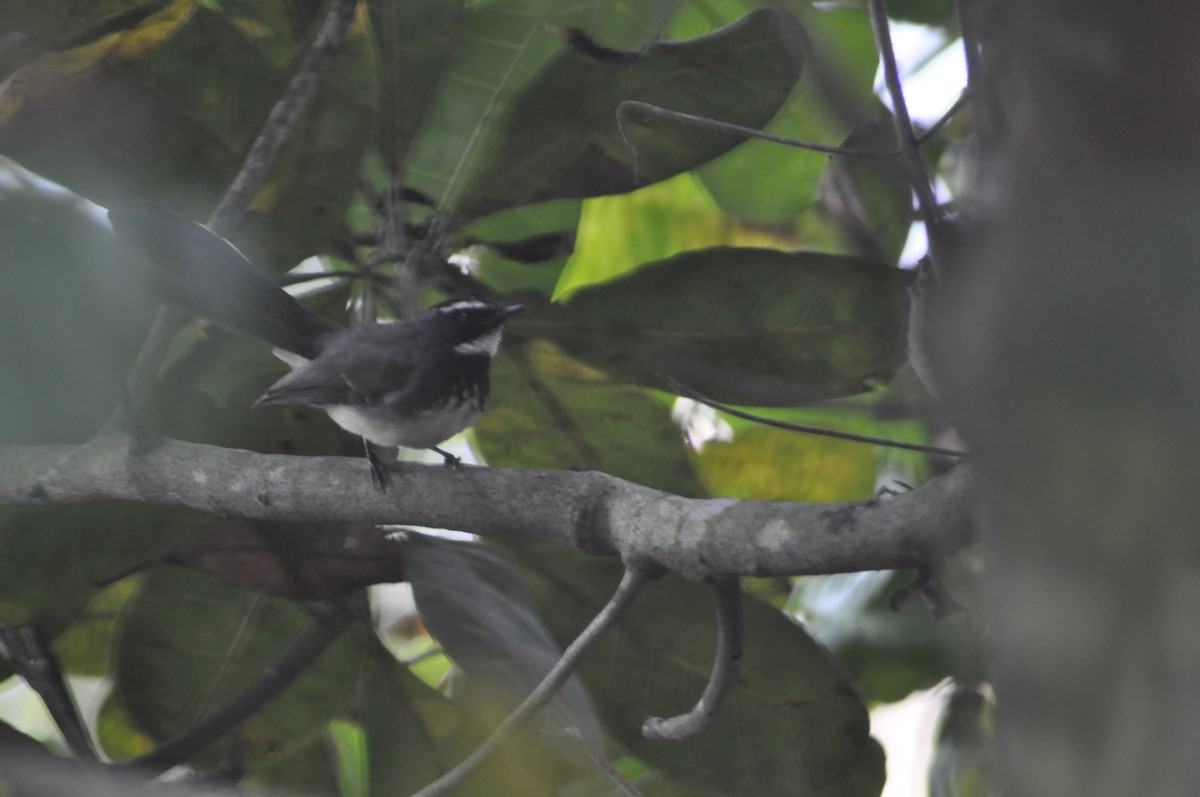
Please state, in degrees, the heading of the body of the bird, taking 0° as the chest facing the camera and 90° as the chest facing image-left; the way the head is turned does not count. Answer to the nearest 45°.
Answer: approximately 270°

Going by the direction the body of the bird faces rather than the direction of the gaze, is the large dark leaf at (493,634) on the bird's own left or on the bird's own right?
on the bird's own left
